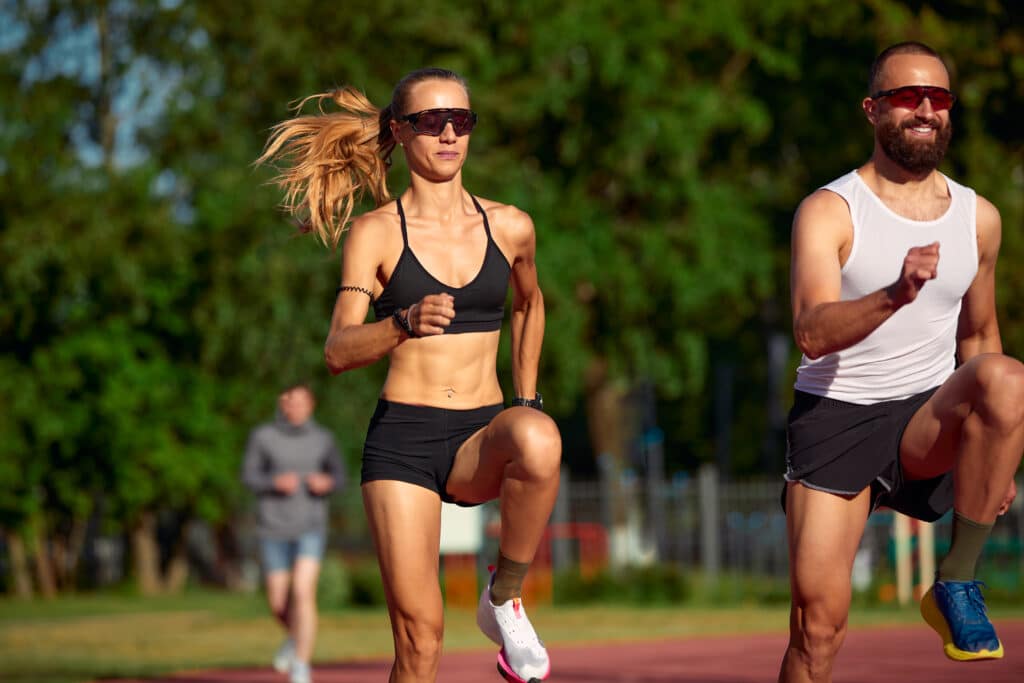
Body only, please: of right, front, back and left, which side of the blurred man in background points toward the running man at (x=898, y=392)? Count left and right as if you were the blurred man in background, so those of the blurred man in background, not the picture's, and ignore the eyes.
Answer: front

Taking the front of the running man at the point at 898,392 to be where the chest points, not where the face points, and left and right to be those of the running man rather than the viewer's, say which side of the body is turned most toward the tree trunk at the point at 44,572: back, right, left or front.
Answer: back

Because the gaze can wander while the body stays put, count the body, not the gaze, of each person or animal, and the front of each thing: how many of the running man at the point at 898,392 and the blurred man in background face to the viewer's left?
0

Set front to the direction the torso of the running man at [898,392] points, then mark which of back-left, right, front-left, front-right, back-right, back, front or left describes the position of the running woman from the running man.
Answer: back-right

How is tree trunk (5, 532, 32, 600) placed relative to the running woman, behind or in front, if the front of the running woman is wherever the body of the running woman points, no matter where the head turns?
behind

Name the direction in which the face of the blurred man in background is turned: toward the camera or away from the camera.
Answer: toward the camera

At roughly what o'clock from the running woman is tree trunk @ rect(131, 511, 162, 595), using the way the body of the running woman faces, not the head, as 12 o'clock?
The tree trunk is roughly at 7 o'clock from the running woman.

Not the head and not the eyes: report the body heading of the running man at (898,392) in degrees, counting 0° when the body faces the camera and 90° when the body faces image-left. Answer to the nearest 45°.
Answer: approximately 315°

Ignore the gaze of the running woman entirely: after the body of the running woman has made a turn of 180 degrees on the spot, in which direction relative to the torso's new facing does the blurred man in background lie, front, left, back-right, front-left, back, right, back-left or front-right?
front-right

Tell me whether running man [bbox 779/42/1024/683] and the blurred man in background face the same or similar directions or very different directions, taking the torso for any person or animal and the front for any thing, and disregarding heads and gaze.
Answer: same or similar directions

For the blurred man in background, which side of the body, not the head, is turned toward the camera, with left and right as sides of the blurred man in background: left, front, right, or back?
front

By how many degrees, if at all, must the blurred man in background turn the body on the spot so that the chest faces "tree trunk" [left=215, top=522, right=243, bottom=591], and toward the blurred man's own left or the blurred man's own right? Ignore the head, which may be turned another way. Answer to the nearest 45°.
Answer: approximately 180°

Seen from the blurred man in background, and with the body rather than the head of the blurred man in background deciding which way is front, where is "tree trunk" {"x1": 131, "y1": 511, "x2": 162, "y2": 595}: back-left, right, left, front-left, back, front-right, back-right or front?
back

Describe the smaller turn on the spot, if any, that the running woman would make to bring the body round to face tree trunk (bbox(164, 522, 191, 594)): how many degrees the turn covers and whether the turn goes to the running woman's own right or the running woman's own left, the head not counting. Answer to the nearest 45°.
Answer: approximately 135° to the running woman's own left

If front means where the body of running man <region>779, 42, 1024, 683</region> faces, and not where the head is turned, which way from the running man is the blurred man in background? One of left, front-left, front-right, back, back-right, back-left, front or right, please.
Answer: back

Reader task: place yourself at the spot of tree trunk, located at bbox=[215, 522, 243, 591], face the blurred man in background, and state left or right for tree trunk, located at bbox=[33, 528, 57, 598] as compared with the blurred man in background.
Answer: right
